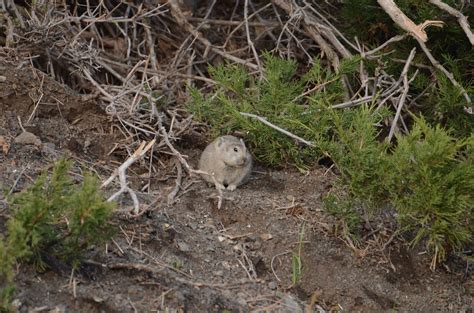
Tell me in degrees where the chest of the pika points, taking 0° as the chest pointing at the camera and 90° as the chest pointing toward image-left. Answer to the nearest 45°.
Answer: approximately 315°

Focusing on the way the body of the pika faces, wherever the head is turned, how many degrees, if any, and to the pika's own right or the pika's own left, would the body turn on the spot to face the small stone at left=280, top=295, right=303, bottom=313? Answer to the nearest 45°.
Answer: approximately 45° to the pika's own right

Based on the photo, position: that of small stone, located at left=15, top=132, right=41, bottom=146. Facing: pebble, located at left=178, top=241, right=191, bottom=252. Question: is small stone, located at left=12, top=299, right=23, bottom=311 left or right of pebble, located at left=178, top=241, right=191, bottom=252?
right

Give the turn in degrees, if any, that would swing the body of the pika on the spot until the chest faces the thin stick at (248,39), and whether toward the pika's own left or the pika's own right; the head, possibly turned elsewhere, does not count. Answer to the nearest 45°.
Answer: approximately 135° to the pika's own left

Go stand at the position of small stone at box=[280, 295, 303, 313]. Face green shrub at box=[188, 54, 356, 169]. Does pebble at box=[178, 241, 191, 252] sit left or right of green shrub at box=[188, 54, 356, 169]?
left

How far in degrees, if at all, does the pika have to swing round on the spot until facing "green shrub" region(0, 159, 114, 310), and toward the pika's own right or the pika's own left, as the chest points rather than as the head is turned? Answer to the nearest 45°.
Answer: approximately 90° to the pika's own right

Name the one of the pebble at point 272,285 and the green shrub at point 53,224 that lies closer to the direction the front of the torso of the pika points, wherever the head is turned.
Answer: the pebble

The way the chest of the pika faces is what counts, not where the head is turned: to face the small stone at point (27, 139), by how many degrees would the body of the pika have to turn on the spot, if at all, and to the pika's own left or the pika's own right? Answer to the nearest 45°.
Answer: approximately 135° to the pika's own right

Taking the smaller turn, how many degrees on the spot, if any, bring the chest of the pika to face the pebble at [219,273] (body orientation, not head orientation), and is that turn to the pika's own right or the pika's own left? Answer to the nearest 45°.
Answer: approximately 45° to the pika's own right

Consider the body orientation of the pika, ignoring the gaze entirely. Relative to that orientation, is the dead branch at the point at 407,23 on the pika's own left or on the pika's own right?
on the pika's own left

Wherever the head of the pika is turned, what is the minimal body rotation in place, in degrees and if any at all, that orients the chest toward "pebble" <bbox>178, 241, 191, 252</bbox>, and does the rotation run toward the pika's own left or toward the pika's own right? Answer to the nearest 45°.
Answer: approximately 45° to the pika's own right
